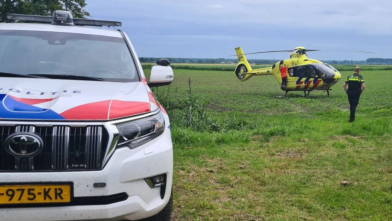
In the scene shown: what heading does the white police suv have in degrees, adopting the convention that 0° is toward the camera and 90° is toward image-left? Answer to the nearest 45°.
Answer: approximately 0°

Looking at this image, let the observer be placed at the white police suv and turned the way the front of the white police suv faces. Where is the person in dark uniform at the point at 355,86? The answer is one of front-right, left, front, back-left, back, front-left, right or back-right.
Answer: back-left

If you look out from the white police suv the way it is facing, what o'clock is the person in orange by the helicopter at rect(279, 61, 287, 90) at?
The person in orange by the helicopter is roughly at 7 o'clock from the white police suv.

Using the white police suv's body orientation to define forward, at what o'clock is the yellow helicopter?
The yellow helicopter is roughly at 7 o'clock from the white police suv.
